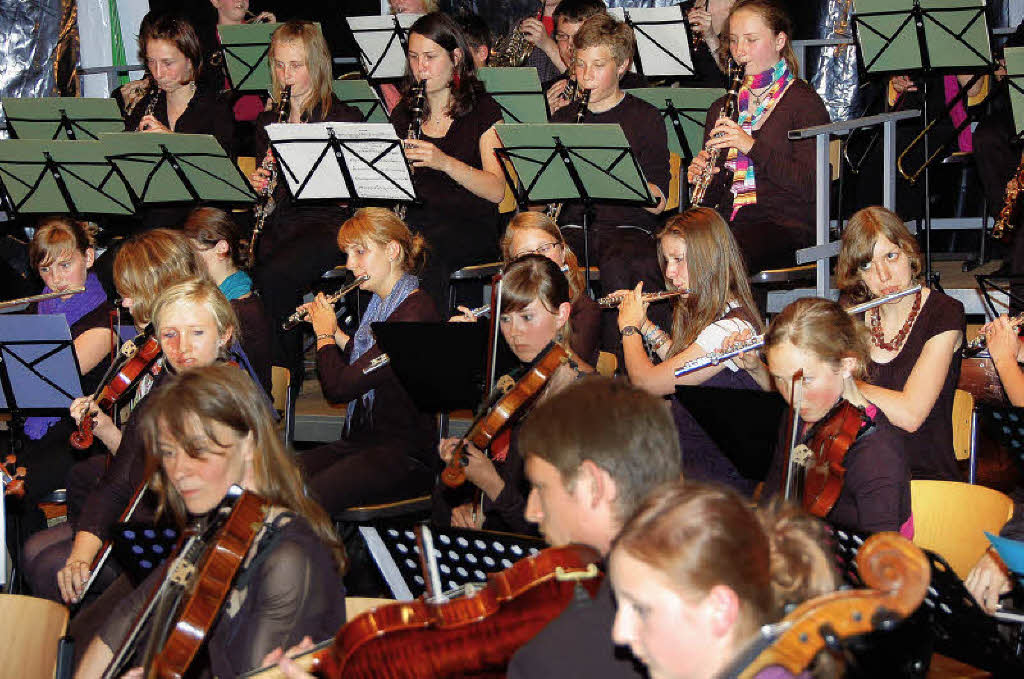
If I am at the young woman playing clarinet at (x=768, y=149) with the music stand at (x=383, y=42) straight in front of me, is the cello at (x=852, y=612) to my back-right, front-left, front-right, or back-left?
back-left

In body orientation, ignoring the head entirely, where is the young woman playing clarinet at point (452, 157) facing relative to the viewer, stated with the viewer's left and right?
facing the viewer and to the left of the viewer

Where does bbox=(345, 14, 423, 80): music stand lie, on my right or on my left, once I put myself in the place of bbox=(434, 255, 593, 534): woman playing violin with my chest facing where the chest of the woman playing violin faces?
on my right

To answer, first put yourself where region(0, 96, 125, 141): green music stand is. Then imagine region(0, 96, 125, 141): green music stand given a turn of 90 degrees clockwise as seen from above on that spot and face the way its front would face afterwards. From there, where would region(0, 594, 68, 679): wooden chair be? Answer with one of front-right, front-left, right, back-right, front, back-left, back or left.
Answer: right

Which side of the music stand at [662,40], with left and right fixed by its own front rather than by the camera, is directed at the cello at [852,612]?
back

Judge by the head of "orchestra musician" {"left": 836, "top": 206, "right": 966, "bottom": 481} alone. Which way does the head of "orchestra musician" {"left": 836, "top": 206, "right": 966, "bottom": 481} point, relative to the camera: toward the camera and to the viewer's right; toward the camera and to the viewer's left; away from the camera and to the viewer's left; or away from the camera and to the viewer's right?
toward the camera and to the viewer's left

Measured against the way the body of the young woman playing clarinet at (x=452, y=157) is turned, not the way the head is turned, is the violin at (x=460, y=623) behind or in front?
in front

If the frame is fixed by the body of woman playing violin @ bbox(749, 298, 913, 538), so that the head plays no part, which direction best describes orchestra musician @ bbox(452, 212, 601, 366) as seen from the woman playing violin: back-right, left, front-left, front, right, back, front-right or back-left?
right

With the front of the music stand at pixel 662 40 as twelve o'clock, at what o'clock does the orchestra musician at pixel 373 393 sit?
The orchestra musician is roughly at 7 o'clock from the music stand.

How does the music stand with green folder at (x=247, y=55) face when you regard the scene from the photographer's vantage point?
facing away from the viewer

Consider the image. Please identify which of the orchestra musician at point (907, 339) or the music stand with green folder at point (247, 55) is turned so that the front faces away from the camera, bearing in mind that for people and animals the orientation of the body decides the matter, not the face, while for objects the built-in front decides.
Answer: the music stand with green folder

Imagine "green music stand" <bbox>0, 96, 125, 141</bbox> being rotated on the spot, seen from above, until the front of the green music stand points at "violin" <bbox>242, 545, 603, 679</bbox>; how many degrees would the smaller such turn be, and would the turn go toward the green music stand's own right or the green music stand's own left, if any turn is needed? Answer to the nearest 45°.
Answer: approximately 180°

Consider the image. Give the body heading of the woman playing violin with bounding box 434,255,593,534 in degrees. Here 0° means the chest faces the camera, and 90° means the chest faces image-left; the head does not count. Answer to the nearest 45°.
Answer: approximately 45°

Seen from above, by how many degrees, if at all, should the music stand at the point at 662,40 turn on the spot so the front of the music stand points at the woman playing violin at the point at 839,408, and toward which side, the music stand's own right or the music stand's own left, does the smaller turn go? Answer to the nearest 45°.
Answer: approximately 180°
